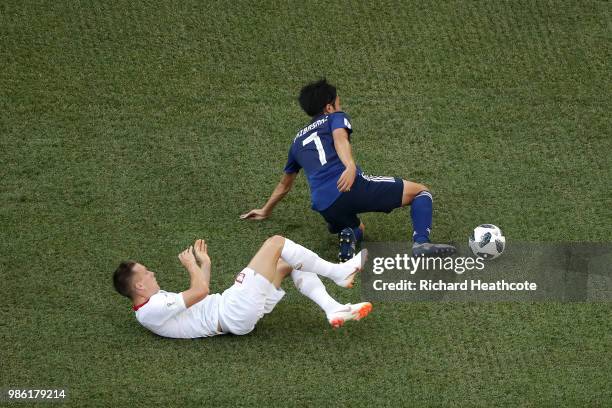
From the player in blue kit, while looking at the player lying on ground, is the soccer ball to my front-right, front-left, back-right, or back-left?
back-left

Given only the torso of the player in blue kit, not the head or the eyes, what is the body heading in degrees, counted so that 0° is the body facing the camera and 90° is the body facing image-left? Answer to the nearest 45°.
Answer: approximately 225°

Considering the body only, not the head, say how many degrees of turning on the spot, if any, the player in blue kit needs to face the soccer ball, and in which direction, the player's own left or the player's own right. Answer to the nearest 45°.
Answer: approximately 45° to the player's own right

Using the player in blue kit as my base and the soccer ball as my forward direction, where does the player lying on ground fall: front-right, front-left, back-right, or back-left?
back-right
